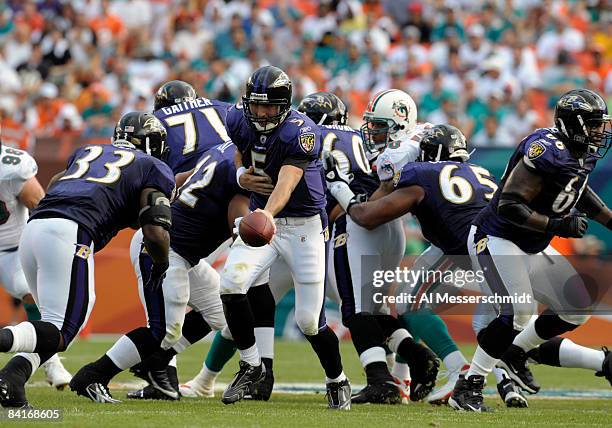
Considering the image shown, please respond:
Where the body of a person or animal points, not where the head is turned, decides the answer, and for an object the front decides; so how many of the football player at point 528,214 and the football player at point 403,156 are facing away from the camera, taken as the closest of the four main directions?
0

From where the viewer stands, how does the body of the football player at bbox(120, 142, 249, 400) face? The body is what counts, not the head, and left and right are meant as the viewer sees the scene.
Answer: facing away from the viewer and to the right of the viewer

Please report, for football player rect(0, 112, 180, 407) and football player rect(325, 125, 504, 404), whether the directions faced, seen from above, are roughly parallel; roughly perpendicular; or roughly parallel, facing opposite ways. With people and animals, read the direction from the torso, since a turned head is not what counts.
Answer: roughly perpendicular

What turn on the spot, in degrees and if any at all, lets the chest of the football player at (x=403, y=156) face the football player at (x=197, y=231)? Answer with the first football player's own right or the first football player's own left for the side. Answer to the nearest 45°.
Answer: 0° — they already face them

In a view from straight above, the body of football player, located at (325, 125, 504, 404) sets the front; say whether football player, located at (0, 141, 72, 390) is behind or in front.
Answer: in front

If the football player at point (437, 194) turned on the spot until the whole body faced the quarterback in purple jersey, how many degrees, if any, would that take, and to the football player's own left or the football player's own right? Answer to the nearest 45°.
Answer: approximately 90° to the football player's own left

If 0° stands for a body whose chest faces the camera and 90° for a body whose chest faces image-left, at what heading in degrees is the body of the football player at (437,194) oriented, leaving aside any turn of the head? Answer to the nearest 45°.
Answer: approximately 135°

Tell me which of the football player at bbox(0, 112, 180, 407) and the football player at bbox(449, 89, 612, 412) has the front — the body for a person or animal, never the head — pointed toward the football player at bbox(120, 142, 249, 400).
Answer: the football player at bbox(0, 112, 180, 407)

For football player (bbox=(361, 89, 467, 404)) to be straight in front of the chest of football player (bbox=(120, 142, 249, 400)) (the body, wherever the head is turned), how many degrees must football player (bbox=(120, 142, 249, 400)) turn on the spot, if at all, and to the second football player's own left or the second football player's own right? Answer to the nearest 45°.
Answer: approximately 45° to the second football player's own right

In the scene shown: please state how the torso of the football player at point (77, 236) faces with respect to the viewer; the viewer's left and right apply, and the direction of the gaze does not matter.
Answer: facing away from the viewer and to the right of the viewer
